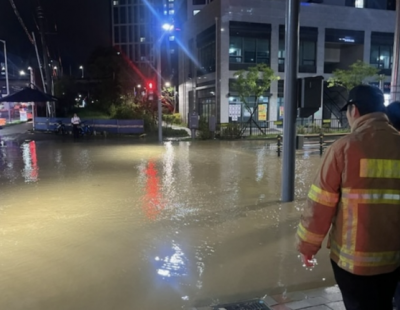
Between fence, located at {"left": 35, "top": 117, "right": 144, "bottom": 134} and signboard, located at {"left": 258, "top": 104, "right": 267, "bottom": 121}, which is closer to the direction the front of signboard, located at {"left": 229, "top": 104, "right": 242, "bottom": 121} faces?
the fence

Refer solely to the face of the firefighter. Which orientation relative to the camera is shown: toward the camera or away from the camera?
away from the camera

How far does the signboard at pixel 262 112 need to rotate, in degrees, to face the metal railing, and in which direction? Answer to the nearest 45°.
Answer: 0° — it already faces it

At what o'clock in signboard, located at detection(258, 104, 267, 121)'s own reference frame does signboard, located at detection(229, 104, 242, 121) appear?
signboard, located at detection(229, 104, 242, 121) is roughly at 2 o'clock from signboard, located at detection(258, 104, 267, 121).

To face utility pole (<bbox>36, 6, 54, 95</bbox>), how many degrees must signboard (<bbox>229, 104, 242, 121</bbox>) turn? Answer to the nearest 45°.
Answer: approximately 90° to its right

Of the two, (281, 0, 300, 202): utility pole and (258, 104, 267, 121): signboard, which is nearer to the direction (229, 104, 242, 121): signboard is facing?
the utility pole

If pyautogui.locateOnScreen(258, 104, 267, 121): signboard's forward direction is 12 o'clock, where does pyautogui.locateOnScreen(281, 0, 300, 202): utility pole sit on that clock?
The utility pole is roughly at 12 o'clock from the signboard.

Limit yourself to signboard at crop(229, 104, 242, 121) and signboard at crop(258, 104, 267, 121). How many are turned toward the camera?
2

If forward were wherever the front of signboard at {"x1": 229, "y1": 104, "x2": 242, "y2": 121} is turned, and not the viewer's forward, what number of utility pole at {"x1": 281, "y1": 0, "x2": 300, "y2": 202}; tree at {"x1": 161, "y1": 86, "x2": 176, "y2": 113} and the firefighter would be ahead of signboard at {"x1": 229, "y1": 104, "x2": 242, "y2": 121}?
2

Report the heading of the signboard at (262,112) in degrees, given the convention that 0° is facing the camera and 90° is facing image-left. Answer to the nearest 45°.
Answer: approximately 0°

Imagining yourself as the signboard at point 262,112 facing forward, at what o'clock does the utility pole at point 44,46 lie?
The utility pole is roughly at 3 o'clock from the signboard.
